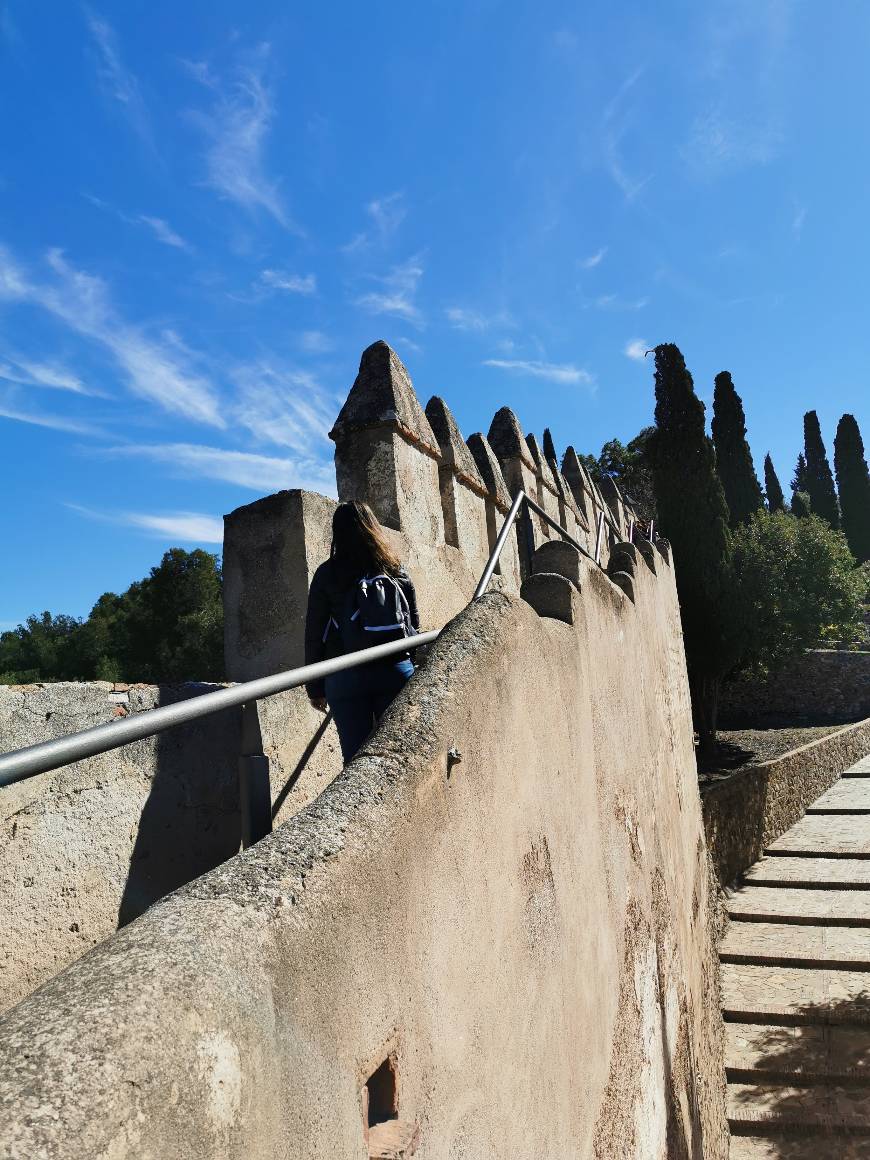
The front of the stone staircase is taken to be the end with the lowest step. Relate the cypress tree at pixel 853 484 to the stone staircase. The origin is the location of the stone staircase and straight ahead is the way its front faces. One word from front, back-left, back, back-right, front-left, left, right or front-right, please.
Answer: back

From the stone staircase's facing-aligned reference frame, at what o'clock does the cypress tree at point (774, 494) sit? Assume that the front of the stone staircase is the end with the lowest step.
The cypress tree is roughly at 6 o'clock from the stone staircase.

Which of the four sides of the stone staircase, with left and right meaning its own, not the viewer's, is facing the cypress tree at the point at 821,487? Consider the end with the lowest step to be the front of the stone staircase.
back

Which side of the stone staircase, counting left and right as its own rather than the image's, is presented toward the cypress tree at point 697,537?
back

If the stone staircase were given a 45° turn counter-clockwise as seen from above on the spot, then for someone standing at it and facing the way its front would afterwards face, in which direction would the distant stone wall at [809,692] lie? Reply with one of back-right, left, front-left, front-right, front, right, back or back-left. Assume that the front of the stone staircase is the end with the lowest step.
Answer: back-left

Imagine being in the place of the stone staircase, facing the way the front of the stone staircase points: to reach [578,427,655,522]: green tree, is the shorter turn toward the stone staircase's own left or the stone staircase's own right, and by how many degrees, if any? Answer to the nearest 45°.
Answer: approximately 180°

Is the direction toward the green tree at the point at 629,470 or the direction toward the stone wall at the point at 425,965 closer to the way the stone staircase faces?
the stone wall

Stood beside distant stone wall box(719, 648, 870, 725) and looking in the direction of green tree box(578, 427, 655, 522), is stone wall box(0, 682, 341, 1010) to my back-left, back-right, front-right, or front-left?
back-left

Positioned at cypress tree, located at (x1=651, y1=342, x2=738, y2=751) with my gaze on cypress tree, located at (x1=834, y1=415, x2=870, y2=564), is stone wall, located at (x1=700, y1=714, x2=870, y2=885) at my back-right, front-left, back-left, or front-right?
back-right

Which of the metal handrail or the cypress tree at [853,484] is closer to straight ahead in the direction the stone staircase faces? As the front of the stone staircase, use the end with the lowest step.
the metal handrail

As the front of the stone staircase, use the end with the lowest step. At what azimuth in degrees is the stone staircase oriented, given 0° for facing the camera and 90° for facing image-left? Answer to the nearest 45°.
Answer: approximately 0°

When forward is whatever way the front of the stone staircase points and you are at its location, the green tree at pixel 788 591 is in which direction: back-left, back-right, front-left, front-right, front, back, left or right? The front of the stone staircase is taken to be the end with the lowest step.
back

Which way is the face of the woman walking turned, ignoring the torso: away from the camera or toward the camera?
away from the camera
